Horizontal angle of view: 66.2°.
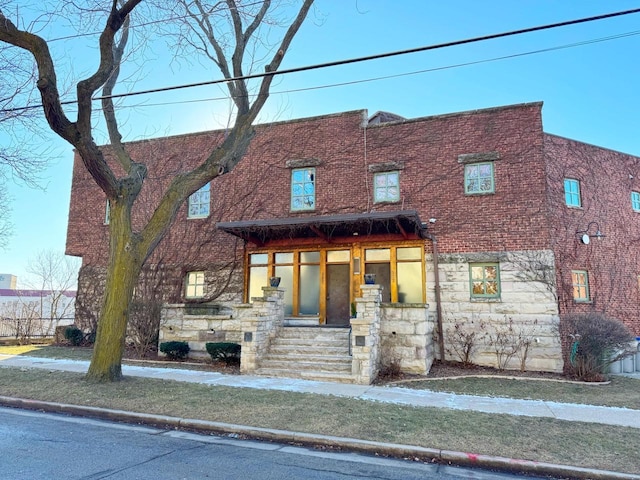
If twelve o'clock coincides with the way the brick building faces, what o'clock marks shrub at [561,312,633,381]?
The shrub is roughly at 10 o'clock from the brick building.

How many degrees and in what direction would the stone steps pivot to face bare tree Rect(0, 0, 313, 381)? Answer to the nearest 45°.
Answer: approximately 45° to its right

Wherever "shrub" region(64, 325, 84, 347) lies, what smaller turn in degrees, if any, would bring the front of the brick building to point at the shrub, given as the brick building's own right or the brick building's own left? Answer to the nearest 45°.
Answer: approximately 90° to the brick building's own right

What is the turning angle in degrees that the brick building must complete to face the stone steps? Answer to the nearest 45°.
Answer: approximately 45° to its right

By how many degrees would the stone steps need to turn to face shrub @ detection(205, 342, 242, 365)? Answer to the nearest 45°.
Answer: approximately 90° to its right

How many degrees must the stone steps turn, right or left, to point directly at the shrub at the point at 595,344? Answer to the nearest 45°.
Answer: approximately 90° to its left

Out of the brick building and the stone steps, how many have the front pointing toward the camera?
2

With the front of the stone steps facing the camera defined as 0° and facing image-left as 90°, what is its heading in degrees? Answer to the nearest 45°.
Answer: approximately 0°
